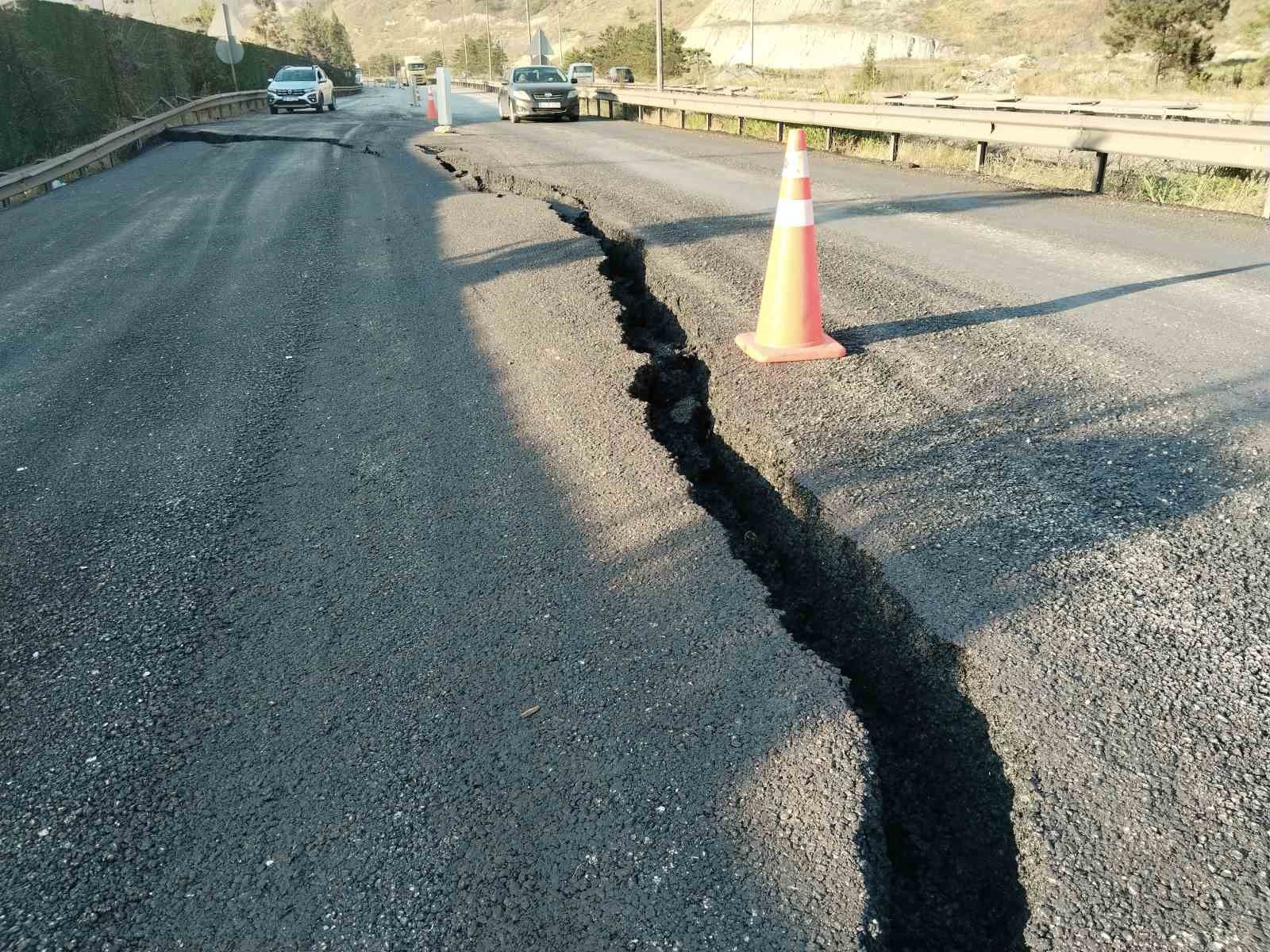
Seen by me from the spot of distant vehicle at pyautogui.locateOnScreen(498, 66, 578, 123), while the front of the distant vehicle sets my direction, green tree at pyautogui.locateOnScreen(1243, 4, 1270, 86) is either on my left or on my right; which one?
on my left

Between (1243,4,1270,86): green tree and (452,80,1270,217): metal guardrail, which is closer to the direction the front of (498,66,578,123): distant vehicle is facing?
the metal guardrail

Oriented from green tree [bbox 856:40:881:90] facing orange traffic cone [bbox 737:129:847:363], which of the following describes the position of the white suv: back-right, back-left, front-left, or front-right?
front-right

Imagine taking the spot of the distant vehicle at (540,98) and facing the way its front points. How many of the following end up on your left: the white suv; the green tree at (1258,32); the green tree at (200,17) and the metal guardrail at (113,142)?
1

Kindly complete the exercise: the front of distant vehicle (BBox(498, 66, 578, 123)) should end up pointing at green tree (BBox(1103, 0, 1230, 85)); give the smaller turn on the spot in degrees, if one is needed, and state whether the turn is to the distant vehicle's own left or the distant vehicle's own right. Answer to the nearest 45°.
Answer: approximately 90° to the distant vehicle's own left

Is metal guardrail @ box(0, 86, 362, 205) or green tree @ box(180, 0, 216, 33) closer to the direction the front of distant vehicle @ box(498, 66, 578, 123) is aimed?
the metal guardrail

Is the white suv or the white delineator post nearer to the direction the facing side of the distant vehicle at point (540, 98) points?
the white delineator post

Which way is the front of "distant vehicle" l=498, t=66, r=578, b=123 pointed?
toward the camera

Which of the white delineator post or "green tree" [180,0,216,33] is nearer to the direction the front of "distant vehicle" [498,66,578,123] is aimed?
the white delineator post

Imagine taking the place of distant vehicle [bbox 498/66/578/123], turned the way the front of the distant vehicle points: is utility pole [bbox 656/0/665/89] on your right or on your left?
on your left

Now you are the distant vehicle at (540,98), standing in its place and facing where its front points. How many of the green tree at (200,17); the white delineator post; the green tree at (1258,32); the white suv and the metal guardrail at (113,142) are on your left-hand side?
1

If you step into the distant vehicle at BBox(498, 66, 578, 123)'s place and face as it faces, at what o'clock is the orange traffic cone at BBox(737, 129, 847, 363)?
The orange traffic cone is roughly at 12 o'clock from the distant vehicle.

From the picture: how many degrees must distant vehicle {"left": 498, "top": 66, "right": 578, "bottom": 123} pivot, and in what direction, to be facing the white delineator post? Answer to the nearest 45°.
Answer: approximately 45° to its right

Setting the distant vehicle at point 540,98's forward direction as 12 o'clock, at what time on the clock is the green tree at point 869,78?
The green tree is roughly at 8 o'clock from the distant vehicle.

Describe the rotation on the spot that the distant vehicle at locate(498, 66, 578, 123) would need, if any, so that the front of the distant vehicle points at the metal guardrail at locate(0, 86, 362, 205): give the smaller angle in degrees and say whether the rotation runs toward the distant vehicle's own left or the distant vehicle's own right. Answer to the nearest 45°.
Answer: approximately 45° to the distant vehicle's own right

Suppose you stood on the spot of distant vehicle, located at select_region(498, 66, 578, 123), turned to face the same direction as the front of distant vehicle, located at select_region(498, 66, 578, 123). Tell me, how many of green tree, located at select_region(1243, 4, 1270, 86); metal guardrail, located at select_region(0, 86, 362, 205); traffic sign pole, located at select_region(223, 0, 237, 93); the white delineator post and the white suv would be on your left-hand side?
1

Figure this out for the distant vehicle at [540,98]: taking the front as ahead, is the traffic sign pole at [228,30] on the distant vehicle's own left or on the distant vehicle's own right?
on the distant vehicle's own right
